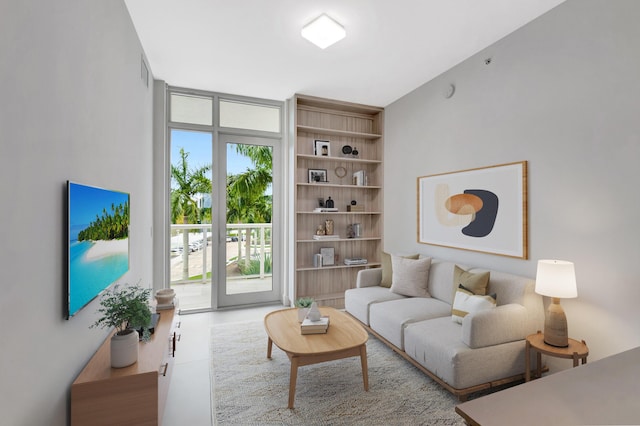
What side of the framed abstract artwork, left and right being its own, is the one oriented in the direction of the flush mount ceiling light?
front

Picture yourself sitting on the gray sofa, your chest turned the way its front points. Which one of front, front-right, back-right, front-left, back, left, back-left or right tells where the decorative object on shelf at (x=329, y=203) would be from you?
right

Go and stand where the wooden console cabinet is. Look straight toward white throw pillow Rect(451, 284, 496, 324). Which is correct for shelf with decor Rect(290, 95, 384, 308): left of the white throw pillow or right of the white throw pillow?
left

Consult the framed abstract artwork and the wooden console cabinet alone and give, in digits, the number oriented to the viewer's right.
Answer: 1

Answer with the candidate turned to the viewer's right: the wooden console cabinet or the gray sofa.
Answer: the wooden console cabinet

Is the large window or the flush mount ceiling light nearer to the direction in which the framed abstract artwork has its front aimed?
the flush mount ceiling light

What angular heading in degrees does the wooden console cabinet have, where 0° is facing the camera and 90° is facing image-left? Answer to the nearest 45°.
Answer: approximately 270°

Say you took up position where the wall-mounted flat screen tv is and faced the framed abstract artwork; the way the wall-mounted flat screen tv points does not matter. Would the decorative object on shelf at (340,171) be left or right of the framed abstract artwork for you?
left

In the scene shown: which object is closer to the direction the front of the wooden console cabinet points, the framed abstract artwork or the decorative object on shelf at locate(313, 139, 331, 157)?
the framed abstract artwork

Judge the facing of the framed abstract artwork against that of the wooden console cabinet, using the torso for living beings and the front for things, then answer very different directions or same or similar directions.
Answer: very different directions

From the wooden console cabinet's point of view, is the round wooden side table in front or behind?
in front

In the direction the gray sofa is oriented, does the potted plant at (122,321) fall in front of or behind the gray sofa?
in front

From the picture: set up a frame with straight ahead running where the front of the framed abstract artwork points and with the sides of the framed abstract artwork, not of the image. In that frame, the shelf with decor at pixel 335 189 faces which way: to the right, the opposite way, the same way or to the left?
to the left

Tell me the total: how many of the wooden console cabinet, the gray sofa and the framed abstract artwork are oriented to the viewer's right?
1
